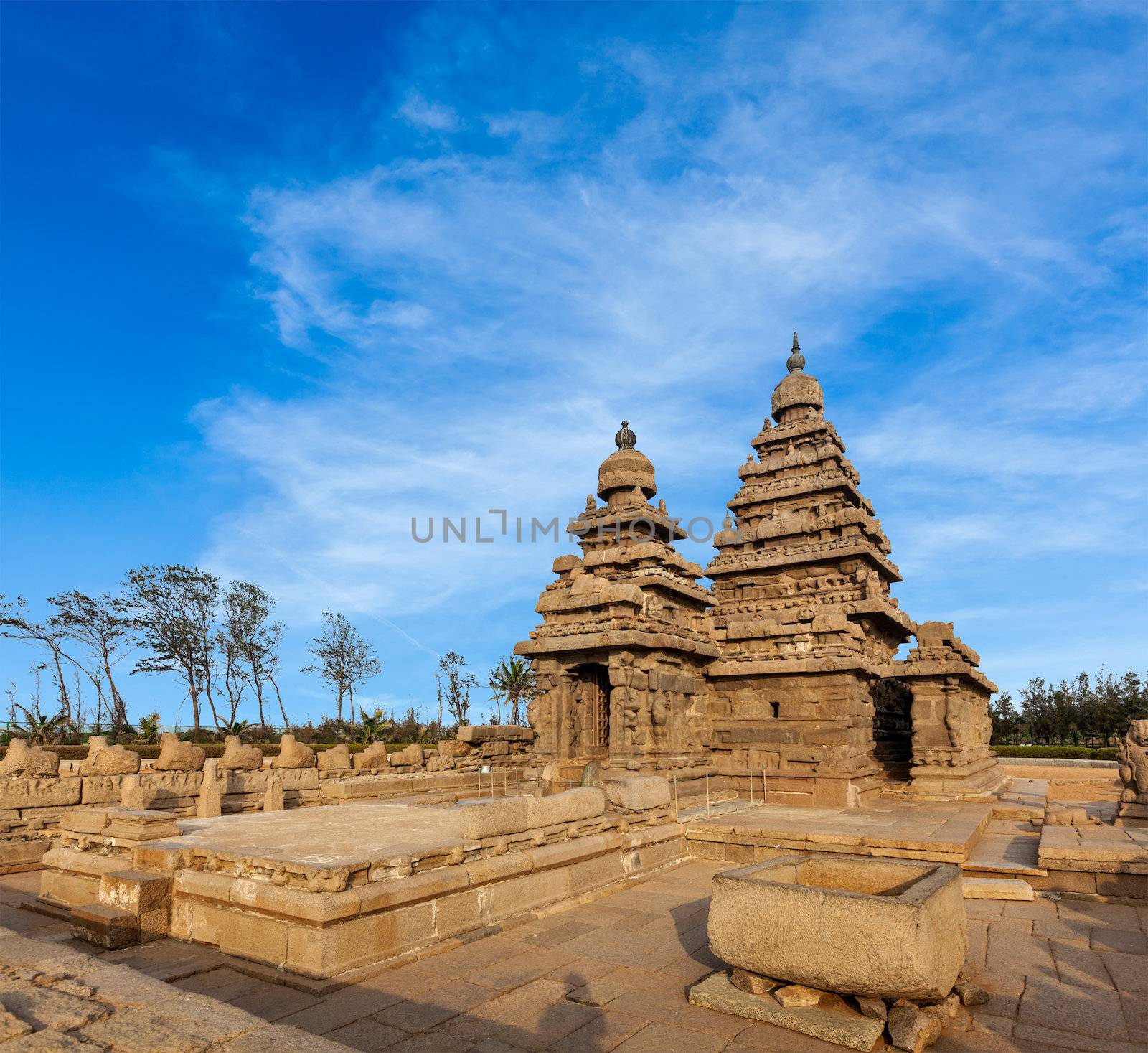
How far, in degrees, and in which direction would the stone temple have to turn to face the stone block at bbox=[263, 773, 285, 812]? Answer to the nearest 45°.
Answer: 0° — it already faces it

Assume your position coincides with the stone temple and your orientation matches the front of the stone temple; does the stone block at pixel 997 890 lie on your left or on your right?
on your left

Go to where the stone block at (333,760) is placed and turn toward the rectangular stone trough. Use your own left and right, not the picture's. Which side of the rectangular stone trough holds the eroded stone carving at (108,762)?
right

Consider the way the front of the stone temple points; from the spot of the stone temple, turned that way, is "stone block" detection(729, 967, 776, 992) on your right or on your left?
on your left

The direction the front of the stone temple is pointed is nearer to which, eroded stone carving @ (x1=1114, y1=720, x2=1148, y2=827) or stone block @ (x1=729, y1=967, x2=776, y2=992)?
the stone block

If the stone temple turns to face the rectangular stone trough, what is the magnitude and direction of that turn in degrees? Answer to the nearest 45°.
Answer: approximately 45° to its left

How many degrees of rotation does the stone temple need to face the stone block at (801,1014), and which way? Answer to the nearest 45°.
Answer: approximately 45° to its left

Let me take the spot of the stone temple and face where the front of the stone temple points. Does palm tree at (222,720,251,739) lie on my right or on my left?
on my right

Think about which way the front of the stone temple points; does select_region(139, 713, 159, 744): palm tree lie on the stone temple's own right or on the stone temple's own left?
on the stone temple's own right

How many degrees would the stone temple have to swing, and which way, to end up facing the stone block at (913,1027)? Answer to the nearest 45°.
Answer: approximately 45° to its left

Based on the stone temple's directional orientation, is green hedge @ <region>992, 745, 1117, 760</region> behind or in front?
behind

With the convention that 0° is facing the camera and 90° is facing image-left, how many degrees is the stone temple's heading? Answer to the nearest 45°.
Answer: approximately 45°

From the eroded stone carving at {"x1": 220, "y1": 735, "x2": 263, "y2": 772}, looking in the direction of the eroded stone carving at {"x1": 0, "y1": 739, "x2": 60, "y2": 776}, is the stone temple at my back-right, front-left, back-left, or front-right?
back-left
